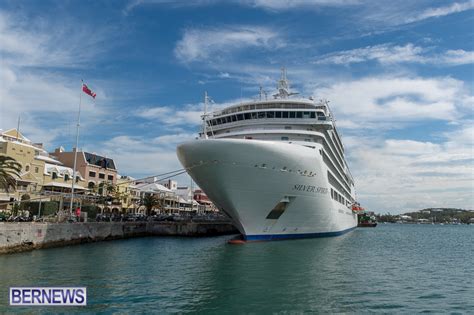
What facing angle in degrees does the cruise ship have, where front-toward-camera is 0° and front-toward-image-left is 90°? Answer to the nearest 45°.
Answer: approximately 45°
